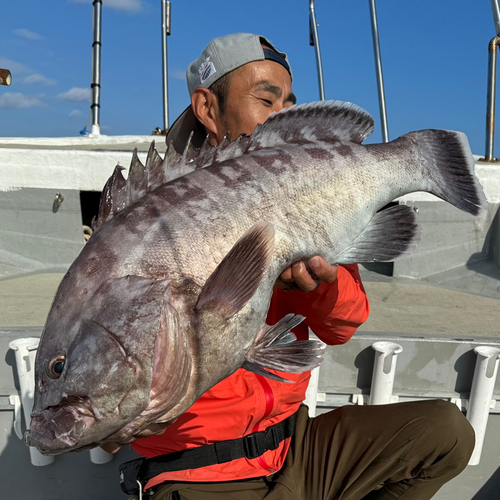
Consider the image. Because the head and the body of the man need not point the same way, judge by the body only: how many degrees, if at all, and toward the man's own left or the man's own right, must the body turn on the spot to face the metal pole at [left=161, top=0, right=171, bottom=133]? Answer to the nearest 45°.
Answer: approximately 135° to the man's own left

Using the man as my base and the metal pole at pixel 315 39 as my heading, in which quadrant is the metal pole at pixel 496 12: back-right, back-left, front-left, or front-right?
front-right

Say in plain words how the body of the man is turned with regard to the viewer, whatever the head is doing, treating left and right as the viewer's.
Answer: facing the viewer and to the right of the viewer

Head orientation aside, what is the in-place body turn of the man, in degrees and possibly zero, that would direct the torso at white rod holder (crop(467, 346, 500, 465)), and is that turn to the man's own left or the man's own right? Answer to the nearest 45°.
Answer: approximately 90° to the man's own left

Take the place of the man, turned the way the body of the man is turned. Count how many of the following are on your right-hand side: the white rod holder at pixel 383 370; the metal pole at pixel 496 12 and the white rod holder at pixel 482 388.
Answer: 0

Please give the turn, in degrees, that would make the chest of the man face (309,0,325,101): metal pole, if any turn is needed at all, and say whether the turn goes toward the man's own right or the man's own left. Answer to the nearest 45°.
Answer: approximately 135° to the man's own left

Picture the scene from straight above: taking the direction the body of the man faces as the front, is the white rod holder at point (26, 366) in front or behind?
behind

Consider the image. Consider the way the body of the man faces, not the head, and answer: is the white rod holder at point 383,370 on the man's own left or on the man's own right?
on the man's own left

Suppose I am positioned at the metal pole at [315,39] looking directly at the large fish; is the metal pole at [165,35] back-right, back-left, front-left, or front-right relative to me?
front-right

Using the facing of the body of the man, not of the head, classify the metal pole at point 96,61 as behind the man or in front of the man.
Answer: behind

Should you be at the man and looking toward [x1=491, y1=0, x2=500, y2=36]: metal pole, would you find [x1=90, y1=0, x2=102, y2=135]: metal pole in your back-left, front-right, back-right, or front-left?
front-left
